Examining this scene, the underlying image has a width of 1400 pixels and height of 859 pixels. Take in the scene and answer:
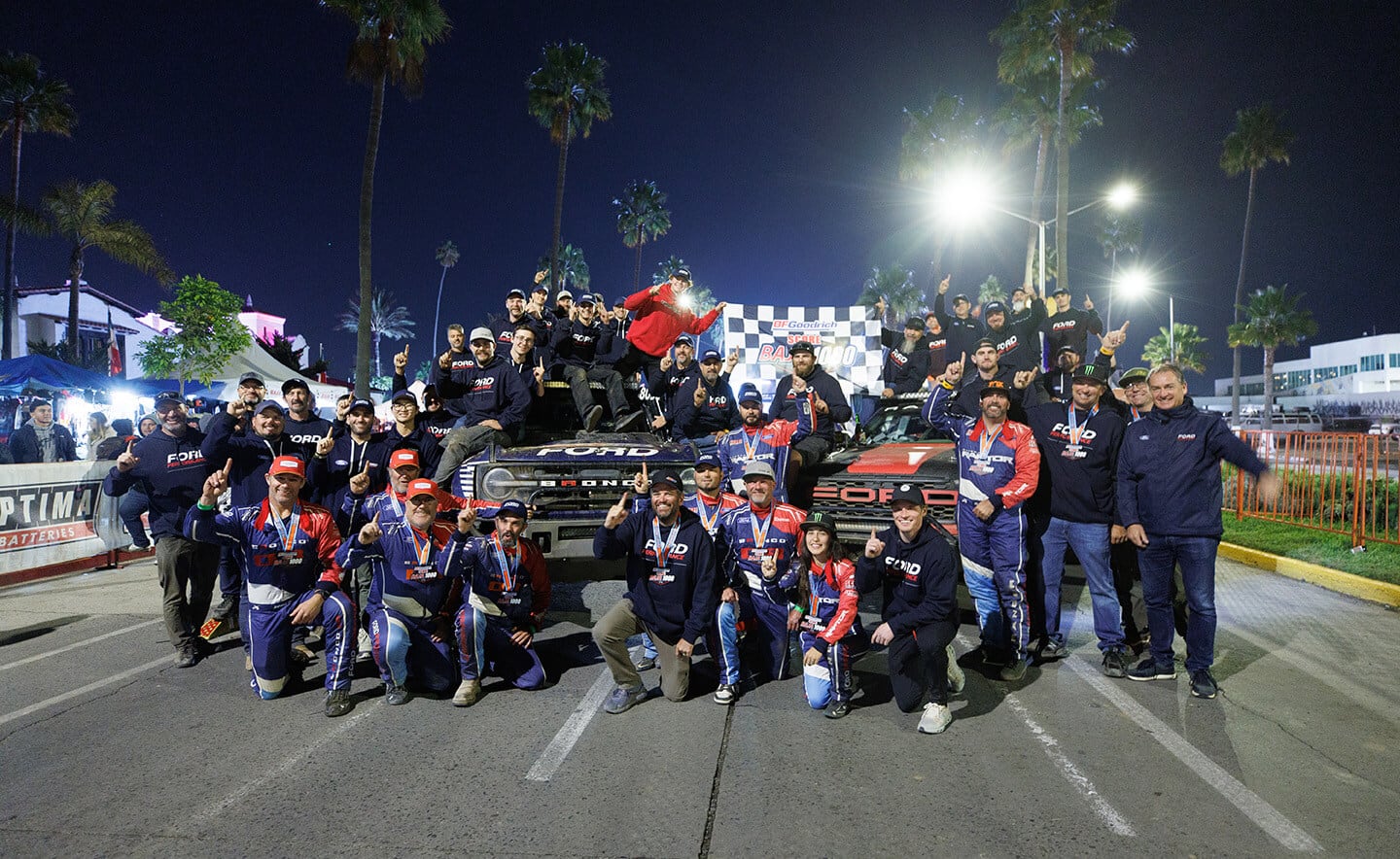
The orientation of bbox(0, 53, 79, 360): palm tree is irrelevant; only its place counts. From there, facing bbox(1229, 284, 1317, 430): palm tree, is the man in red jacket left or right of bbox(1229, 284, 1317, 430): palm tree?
right

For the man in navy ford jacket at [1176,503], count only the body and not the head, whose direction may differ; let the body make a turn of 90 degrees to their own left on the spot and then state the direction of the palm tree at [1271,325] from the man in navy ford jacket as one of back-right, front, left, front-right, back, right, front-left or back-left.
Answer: left

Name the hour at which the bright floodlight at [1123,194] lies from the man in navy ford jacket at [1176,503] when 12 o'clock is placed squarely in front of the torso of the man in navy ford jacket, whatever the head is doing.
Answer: The bright floodlight is roughly at 6 o'clock from the man in navy ford jacket.

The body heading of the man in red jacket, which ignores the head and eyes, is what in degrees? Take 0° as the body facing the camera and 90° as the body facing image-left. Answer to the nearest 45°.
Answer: approximately 0°

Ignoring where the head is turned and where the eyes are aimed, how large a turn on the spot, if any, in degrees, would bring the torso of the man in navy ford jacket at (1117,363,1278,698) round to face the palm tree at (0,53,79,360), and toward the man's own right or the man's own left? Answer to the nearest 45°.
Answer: approximately 90° to the man's own right

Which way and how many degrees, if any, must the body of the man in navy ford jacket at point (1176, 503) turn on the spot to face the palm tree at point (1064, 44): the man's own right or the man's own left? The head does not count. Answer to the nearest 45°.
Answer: approximately 180°

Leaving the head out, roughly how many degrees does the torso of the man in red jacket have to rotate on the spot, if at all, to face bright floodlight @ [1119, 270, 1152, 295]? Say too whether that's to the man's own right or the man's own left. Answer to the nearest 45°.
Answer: approximately 135° to the man's own left

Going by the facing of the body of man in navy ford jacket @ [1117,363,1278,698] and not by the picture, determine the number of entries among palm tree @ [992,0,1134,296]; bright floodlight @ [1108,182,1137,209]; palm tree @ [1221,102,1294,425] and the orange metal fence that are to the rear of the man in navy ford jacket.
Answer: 4

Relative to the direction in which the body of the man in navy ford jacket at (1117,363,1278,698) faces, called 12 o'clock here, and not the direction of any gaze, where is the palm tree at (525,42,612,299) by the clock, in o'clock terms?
The palm tree is roughly at 4 o'clock from the man in navy ford jacket.

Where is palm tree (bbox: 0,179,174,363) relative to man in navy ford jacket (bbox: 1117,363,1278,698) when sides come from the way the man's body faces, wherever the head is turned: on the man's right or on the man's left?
on the man's right

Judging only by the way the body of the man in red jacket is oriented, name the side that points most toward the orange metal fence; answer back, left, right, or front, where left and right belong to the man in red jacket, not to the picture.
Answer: left

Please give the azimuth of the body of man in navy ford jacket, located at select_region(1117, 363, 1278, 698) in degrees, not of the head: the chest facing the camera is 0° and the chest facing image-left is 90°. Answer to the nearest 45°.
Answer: approximately 0°

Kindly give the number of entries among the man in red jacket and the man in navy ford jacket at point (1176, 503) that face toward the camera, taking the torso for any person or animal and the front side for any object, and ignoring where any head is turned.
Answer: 2

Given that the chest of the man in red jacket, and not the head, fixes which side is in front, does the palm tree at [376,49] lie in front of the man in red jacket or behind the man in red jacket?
behind
